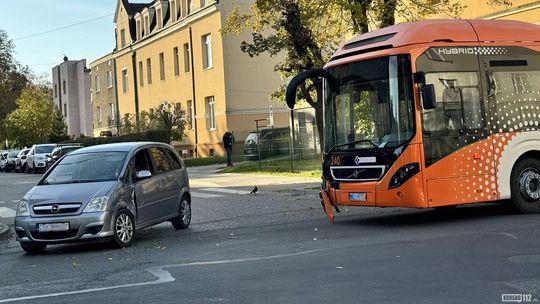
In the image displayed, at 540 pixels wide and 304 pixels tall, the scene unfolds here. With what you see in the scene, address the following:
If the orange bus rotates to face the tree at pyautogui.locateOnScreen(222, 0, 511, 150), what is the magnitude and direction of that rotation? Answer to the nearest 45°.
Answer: approximately 135° to its right

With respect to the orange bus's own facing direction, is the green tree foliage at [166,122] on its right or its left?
on its right

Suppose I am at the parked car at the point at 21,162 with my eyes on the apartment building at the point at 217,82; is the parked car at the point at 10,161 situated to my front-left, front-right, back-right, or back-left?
back-left

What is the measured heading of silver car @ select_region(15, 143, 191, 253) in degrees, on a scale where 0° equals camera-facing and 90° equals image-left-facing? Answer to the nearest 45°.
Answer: approximately 45°

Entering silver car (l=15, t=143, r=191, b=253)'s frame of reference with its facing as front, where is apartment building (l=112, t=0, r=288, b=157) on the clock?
The apartment building is roughly at 5 o'clock from the silver car.

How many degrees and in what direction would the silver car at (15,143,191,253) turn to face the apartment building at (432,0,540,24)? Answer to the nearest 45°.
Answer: approximately 180°

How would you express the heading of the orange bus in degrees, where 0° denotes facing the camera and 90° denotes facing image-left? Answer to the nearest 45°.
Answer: approximately 45°

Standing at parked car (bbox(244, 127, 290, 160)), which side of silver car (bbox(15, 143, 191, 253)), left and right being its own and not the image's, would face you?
back

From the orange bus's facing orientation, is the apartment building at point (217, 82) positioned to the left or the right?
on its right

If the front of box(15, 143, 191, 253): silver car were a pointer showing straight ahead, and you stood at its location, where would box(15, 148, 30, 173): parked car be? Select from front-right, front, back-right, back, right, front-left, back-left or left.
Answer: back-right

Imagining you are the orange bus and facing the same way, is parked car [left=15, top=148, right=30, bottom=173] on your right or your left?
on your right

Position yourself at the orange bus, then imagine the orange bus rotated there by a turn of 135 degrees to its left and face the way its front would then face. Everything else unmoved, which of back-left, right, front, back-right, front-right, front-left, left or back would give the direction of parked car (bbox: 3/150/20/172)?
back-left
